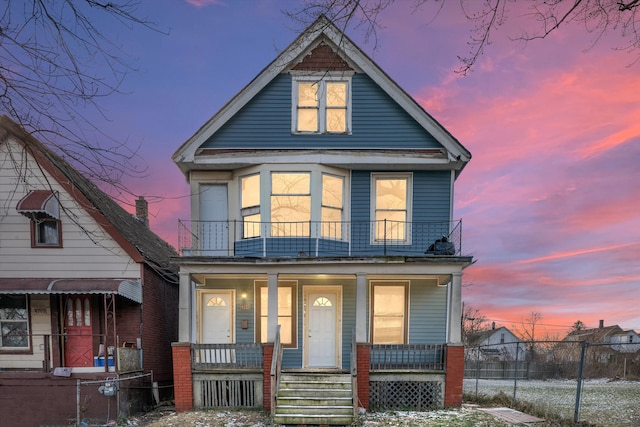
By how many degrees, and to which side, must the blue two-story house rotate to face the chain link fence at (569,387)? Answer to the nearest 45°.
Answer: approximately 135° to its left

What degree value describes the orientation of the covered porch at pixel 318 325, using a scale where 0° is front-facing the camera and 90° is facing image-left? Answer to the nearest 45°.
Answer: approximately 0°

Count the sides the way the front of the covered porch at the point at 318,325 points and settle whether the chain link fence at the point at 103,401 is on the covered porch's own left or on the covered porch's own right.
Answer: on the covered porch's own right

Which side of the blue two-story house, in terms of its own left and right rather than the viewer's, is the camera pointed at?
front

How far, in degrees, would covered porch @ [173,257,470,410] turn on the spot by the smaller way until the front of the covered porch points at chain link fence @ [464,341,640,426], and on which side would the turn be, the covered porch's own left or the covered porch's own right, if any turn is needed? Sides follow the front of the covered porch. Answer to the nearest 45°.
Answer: approximately 135° to the covered porch's own left
